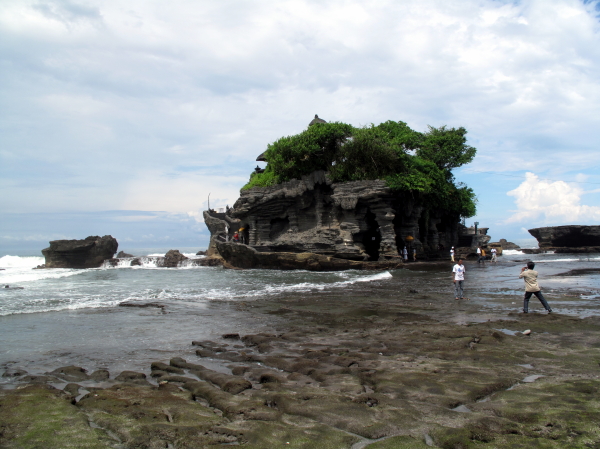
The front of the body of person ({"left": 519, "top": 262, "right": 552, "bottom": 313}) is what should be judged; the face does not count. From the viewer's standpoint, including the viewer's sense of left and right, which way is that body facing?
facing away from the viewer and to the left of the viewer

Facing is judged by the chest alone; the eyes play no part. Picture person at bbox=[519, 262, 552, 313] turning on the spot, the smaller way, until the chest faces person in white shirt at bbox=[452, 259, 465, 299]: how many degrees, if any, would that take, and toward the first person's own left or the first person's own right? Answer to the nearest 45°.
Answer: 0° — they already face them
